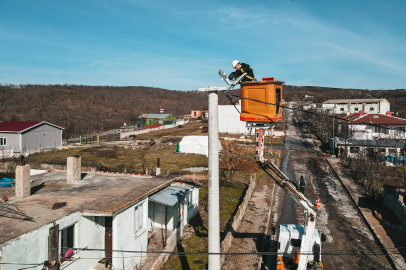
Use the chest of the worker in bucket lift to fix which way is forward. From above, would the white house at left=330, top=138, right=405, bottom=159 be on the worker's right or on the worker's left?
on the worker's right

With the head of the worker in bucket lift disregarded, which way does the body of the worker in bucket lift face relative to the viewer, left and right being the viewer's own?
facing to the left of the viewer

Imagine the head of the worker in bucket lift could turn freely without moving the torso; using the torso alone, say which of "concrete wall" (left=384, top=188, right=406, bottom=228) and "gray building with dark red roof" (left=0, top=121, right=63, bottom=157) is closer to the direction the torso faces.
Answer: the gray building with dark red roof

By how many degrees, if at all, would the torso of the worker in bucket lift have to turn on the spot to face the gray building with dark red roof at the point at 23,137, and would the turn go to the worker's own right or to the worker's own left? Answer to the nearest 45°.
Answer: approximately 45° to the worker's own right

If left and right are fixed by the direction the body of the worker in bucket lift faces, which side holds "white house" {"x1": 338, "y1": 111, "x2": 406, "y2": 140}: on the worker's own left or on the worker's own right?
on the worker's own right
